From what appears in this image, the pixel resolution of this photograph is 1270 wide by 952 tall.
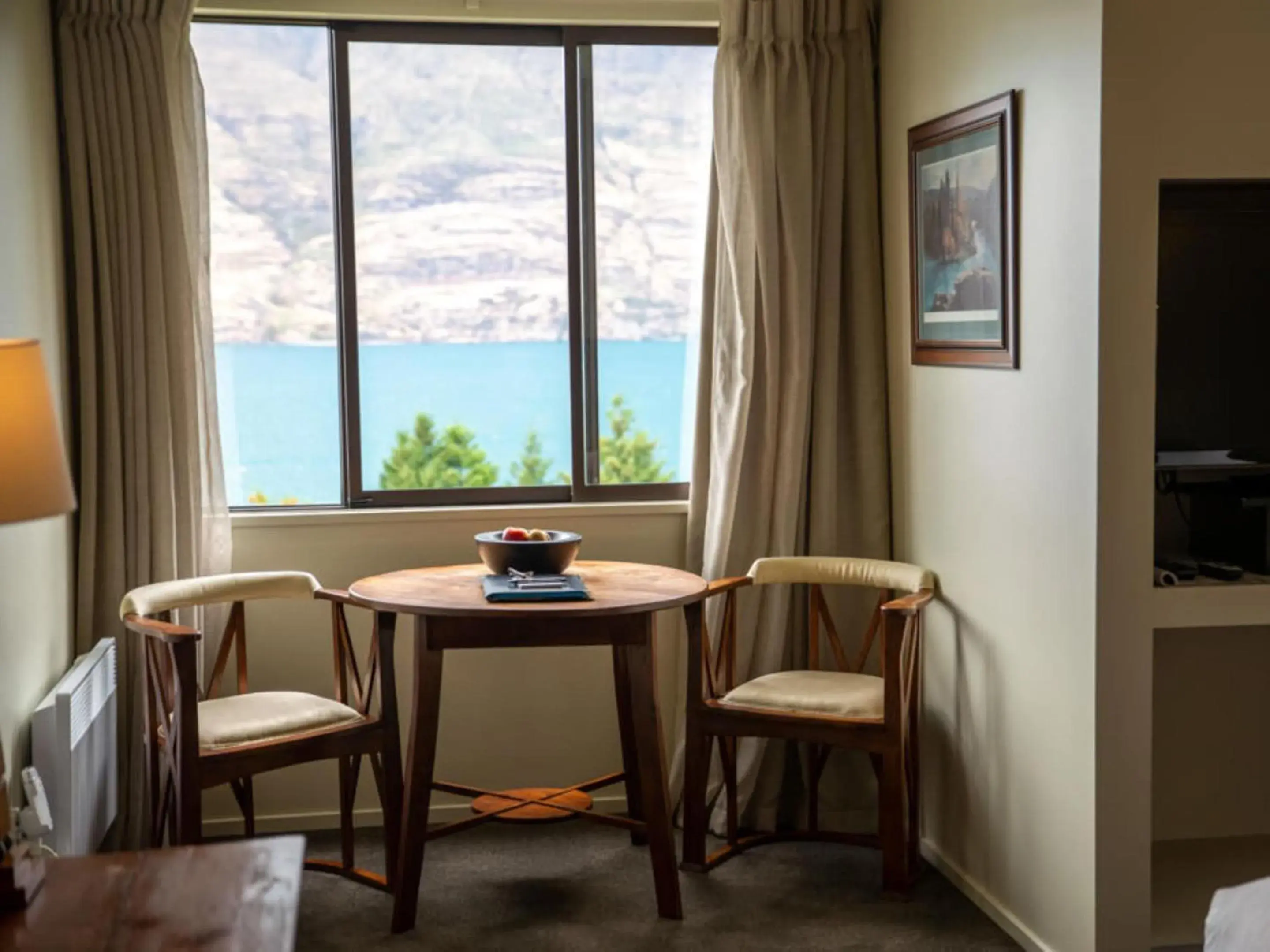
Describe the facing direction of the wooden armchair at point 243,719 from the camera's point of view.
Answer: facing the viewer and to the right of the viewer

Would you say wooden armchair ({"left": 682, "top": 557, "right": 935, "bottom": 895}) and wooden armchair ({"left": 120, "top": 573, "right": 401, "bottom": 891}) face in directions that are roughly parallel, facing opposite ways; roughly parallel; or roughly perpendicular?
roughly perpendicular

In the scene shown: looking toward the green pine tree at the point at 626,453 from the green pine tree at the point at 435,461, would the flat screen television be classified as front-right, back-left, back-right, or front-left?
front-right

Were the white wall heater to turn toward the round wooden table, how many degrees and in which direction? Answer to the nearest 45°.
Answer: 0° — it already faces it

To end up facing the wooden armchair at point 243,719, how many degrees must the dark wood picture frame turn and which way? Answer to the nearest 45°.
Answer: approximately 45° to its right

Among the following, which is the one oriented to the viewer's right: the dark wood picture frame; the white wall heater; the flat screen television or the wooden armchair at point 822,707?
the white wall heater

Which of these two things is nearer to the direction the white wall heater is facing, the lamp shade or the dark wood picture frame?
the dark wood picture frame

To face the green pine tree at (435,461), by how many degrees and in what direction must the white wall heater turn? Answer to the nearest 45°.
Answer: approximately 45° to its left

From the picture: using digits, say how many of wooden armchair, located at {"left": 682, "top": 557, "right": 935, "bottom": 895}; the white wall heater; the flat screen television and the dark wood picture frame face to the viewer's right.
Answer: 1

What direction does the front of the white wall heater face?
to the viewer's right

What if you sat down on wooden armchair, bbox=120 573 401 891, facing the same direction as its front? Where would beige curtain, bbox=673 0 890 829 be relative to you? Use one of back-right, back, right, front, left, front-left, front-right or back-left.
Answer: front-left

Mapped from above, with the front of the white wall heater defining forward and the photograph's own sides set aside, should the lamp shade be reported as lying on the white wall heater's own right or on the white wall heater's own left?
on the white wall heater's own right

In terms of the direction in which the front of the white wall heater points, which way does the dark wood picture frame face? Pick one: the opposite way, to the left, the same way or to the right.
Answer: the opposite way

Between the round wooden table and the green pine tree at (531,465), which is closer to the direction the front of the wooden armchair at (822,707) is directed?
the round wooden table

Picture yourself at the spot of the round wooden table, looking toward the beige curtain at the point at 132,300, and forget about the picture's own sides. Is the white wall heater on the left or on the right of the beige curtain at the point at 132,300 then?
left
